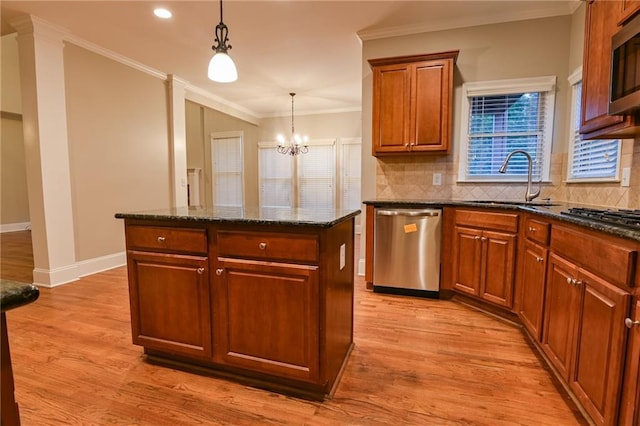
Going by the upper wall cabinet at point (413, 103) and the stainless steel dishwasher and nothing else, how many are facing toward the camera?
2

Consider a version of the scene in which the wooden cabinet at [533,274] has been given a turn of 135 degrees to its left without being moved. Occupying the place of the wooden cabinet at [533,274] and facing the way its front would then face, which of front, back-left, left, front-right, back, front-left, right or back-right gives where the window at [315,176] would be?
back-left

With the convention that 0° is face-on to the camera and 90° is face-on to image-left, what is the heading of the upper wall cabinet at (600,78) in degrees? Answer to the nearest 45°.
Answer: approximately 45°

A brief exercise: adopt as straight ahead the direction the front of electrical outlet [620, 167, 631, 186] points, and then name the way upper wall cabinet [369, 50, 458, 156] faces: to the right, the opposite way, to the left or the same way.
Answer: to the left

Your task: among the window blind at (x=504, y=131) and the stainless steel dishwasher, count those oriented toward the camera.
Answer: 2

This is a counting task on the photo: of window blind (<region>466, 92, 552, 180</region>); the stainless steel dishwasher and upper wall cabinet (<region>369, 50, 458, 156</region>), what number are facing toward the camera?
3

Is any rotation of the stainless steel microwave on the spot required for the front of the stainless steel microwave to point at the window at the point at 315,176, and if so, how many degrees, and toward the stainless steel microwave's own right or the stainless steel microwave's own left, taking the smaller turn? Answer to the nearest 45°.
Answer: approximately 90° to the stainless steel microwave's own right

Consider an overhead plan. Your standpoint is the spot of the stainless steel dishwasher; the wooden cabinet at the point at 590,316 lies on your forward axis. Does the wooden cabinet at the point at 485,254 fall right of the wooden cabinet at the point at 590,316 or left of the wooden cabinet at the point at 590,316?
left

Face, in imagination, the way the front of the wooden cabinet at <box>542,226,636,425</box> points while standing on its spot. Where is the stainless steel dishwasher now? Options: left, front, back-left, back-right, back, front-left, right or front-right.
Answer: right

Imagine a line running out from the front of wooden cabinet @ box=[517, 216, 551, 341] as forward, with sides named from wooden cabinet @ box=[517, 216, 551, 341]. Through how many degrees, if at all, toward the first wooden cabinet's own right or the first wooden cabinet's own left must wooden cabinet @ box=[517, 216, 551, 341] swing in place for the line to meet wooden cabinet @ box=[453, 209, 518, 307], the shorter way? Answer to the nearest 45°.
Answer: approximately 90° to the first wooden cabinet's own right

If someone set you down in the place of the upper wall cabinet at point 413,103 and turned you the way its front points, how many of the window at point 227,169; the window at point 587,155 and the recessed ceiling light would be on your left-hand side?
1

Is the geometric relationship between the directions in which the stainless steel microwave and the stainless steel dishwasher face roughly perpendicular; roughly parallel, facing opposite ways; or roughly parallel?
roughly perpendicular

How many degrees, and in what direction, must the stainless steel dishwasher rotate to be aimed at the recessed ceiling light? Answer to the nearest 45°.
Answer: approximately 90° to its right
